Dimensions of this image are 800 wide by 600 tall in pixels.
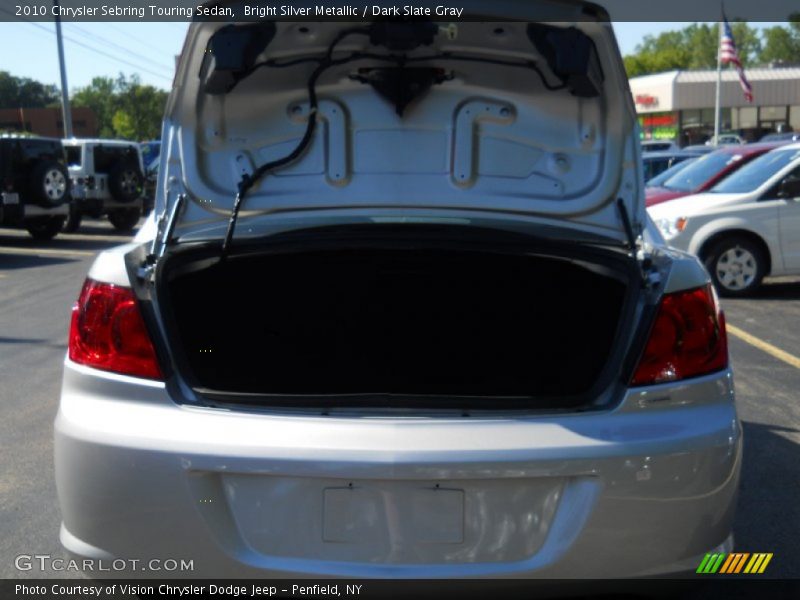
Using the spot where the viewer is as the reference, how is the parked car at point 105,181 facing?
facing away from the viewer and to the left of the viewer

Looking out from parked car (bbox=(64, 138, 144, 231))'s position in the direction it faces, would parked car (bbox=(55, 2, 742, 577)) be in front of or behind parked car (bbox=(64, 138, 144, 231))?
behind

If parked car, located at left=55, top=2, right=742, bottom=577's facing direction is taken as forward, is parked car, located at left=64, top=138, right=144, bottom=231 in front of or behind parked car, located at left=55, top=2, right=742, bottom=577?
in front

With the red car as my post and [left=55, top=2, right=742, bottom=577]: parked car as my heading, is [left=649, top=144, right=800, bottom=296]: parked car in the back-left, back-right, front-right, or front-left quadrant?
front-left

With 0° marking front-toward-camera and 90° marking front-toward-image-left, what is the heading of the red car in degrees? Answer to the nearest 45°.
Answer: approximately 45°

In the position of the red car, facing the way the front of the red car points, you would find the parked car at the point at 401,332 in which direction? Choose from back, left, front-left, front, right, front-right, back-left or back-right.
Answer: front-left

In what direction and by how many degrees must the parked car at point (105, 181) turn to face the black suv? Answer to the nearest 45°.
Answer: approximately 135° to its left

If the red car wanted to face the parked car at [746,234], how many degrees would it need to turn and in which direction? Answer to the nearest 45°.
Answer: approximately 45° to its left

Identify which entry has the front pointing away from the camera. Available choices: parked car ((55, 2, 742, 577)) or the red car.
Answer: the parked car

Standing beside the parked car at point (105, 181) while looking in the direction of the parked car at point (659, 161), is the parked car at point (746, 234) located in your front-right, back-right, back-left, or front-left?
front-right

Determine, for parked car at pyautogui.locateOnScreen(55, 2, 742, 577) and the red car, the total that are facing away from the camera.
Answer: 1

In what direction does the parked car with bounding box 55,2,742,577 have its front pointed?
away from the camera

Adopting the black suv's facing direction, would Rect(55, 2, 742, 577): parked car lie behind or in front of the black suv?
behind
